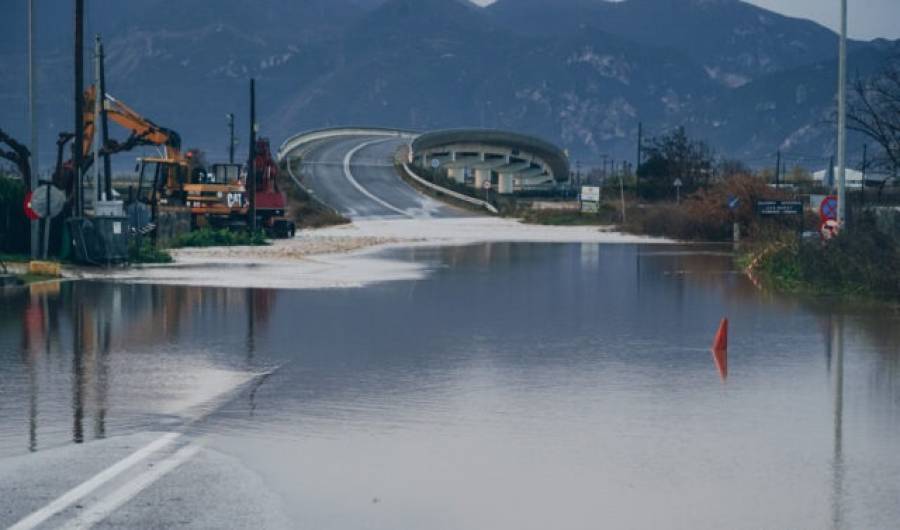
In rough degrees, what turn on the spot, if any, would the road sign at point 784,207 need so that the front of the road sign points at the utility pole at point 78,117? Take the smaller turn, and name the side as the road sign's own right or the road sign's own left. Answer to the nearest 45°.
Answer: approximately 90° to the road sign's own right

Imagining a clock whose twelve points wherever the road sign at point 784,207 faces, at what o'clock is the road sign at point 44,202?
the road sign at point 44,202 is roughly at 2 o'clock from the road sign at point 784,207.

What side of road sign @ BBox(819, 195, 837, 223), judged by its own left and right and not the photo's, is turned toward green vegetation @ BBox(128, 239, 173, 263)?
right

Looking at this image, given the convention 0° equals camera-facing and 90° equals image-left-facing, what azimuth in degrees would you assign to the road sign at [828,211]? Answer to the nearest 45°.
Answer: approximately 0°

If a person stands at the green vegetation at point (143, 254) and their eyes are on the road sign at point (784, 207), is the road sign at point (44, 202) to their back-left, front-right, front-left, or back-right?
back-right

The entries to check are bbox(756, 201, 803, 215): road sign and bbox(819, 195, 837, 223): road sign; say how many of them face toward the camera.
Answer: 2

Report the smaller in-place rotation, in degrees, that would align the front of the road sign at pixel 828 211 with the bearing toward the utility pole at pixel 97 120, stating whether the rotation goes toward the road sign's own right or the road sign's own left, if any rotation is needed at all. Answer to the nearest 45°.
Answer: approximately 90° to the road sign's own right

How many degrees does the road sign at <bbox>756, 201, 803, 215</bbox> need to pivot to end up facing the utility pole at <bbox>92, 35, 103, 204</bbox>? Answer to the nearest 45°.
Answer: approximately 90° to its right
